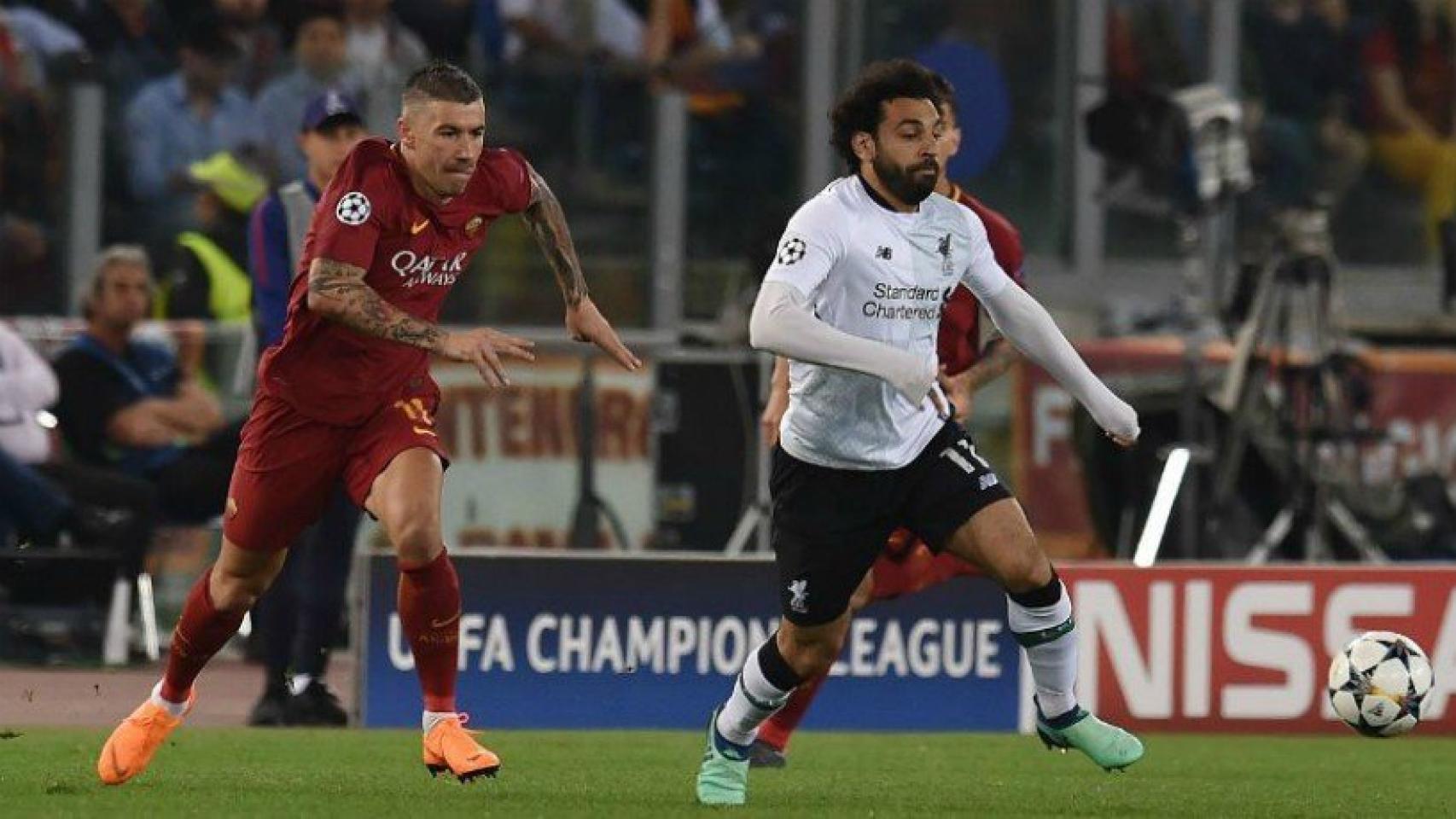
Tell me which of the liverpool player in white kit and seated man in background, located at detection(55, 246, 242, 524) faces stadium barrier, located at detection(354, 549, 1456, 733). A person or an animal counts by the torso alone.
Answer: the seated man in background

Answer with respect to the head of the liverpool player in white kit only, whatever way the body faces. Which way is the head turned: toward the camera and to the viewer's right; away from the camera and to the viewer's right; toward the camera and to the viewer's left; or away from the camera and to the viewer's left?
toward the camera and to the viewer's right

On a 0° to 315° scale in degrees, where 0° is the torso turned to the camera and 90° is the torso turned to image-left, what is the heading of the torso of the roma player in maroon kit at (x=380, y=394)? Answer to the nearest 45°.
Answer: approximately 315°

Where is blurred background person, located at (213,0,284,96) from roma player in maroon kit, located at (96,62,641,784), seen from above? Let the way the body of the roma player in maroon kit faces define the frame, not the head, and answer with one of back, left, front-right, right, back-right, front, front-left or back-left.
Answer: back-left

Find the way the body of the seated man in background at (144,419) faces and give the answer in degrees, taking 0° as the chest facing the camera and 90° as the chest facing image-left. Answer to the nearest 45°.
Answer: approximately 315°

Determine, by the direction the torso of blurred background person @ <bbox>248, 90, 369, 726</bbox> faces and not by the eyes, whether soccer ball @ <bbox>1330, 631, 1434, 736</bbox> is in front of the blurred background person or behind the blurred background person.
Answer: in front

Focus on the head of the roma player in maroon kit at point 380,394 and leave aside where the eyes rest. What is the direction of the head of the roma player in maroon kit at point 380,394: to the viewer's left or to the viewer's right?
to the viewer's right

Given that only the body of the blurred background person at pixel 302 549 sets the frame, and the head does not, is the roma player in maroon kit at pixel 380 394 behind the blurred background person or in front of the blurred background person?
in front
